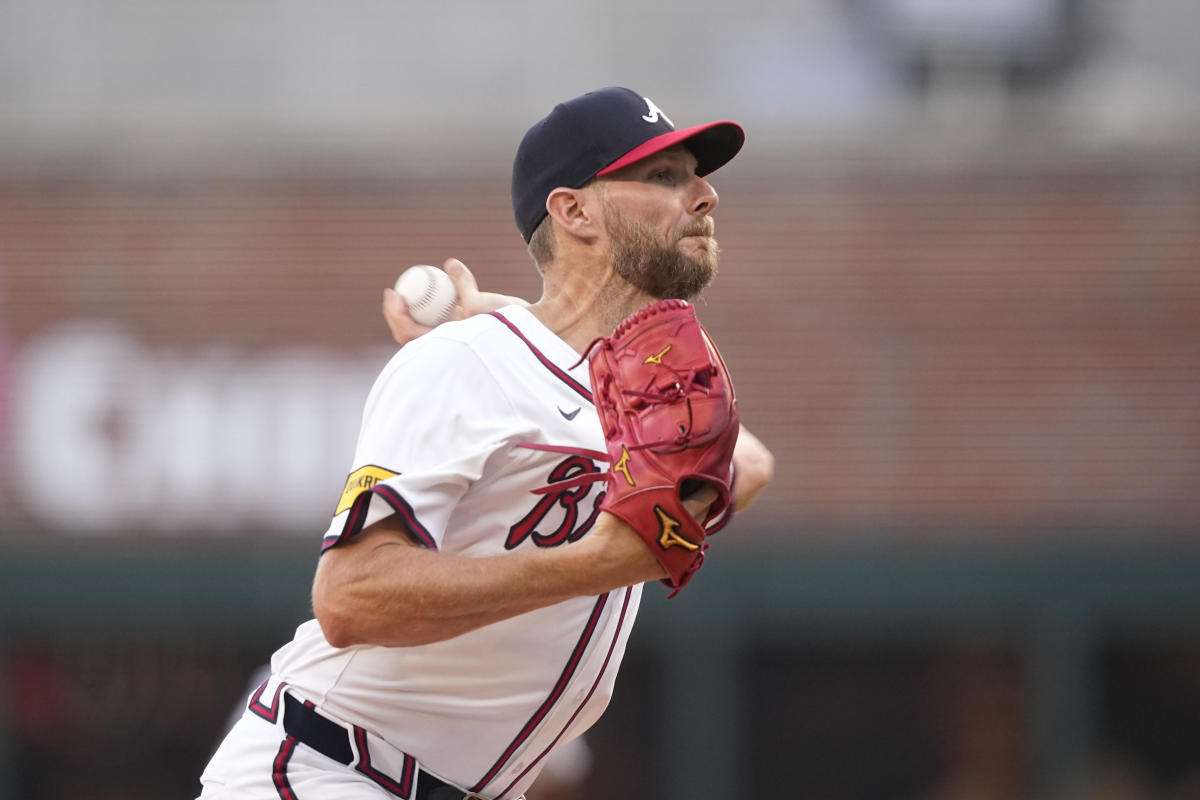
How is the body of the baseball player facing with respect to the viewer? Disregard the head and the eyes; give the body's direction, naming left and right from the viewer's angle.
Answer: facing the viewer and to the right of the viewer
